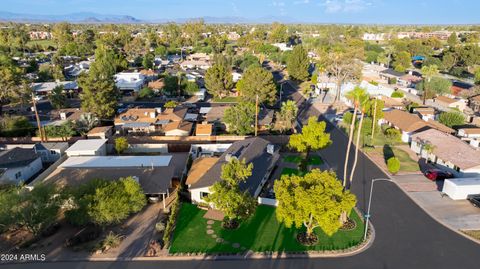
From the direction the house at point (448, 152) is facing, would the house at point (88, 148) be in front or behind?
in front

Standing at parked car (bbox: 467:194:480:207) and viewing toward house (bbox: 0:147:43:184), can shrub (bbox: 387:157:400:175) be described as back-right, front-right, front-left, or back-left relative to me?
front-right

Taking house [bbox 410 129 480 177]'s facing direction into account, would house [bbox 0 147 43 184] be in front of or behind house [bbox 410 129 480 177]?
in front

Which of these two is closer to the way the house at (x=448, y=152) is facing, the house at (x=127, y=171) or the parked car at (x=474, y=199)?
the house

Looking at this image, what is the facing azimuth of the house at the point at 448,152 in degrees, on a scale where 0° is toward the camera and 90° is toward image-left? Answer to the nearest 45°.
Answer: approximately 45°

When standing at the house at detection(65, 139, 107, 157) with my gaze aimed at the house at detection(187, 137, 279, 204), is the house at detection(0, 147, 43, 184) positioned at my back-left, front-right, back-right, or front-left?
back-right

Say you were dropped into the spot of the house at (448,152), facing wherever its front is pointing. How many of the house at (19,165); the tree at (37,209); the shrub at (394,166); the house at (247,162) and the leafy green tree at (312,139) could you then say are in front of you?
5

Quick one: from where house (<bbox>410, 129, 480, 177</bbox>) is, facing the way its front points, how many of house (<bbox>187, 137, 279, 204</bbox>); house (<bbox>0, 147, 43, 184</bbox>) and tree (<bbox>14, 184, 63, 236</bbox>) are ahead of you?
3

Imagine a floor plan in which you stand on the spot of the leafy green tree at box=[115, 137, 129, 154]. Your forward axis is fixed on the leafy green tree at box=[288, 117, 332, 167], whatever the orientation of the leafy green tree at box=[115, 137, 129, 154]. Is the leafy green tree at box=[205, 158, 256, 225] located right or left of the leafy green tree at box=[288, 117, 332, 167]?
right

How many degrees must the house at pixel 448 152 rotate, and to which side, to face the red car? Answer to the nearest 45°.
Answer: approximately 45° to its left

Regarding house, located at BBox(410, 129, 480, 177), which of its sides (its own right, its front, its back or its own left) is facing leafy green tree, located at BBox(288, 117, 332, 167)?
front

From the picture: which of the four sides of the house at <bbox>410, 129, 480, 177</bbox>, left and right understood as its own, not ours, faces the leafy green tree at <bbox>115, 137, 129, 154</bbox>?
front

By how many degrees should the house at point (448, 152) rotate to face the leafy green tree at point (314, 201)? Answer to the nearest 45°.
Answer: approximately 45° to its left

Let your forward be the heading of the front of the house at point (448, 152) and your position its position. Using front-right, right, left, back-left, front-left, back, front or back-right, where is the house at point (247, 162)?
front

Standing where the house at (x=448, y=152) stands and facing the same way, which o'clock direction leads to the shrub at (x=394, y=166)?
The shrub is roughly at 12 o'clock from the house.

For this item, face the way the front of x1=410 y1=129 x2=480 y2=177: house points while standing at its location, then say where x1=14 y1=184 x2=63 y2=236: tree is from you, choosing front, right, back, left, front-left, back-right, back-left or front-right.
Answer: front
